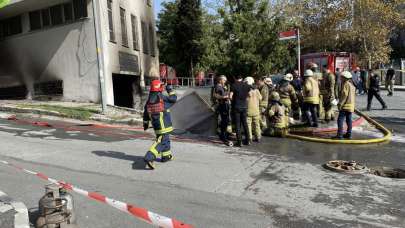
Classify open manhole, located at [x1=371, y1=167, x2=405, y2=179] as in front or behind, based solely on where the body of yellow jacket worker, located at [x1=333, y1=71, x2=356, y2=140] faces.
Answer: behind

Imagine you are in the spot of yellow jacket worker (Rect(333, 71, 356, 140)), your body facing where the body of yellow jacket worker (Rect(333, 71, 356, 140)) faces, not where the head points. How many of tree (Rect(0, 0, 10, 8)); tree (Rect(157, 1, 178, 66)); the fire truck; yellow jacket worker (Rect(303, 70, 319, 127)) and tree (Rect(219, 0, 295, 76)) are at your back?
0

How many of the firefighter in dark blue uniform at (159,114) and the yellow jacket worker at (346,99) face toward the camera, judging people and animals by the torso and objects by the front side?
0

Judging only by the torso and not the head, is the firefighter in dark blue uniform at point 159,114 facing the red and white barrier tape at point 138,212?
no

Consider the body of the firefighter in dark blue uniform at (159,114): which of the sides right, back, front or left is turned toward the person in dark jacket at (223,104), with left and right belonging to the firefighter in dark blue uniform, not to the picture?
front

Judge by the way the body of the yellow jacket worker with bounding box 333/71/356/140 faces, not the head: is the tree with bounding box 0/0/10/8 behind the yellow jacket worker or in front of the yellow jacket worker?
in front

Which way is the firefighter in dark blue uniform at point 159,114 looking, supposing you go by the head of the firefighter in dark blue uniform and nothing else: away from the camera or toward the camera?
away from the camera

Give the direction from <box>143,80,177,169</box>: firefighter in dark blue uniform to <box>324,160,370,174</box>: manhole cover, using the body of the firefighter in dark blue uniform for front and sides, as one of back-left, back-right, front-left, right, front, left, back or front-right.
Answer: front-right

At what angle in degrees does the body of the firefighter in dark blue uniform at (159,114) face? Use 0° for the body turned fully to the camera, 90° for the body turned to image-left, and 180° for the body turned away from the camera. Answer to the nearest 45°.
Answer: approximately 225°

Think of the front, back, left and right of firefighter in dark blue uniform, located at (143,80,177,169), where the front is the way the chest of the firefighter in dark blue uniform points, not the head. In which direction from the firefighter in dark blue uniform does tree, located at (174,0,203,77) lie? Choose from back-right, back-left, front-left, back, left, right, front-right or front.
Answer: front-left

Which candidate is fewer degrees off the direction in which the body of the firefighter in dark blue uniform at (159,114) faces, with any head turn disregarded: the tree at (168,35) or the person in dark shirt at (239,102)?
the person in dark shirt

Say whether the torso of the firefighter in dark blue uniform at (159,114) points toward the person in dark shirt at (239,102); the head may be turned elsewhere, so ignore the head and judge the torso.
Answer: yes

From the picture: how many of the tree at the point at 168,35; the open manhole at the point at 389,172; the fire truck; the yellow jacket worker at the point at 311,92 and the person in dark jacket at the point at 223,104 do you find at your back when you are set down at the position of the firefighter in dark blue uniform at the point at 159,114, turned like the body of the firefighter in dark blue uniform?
0
